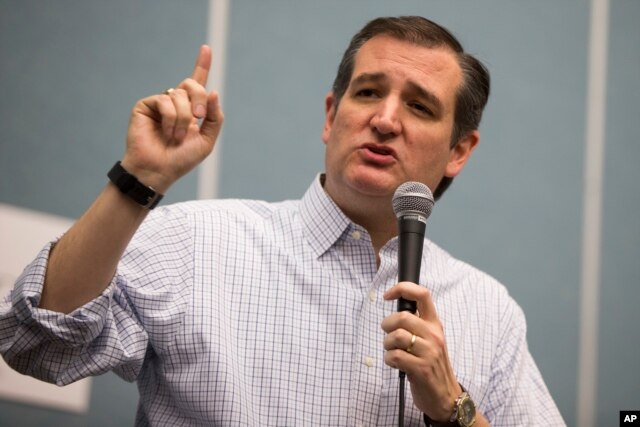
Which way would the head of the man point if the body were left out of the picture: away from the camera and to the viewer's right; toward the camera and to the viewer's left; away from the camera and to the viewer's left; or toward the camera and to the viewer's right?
toward the camera and to the viewer's left

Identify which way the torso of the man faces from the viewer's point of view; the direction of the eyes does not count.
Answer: toward the camera
